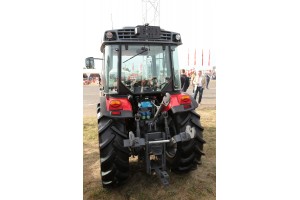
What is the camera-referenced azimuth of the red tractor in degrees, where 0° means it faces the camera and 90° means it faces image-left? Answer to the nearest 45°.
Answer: approximately 180°
